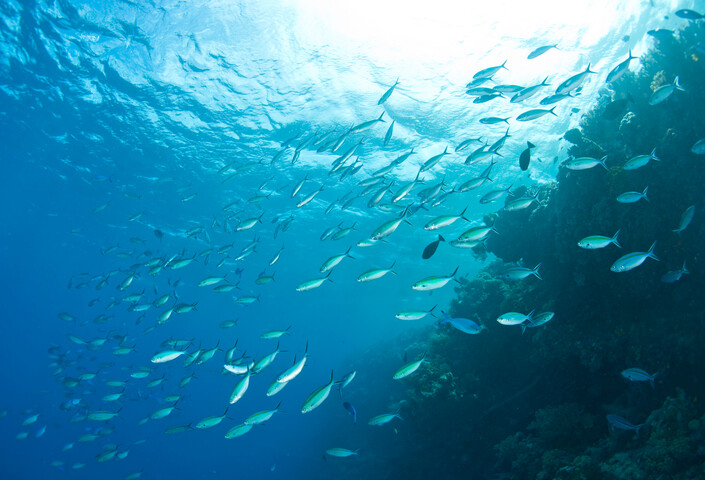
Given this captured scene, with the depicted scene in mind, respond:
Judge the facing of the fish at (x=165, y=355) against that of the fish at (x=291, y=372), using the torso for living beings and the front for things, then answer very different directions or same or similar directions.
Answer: same or similar directions

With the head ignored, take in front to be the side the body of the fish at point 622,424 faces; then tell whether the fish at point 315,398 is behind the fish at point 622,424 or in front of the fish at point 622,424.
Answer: in front

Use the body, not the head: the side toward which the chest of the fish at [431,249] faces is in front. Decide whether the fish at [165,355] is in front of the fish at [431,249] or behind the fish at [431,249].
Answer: in front

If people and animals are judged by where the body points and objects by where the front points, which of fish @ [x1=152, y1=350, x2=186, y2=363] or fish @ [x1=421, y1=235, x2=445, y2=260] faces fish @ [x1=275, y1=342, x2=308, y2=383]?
fish @ [x1=421, y1=235, x2=445, y2=260]

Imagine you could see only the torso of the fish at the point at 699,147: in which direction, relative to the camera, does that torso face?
to the viewer's left

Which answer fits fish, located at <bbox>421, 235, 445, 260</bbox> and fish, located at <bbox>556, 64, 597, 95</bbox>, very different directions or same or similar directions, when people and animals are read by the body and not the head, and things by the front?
same or similar directions

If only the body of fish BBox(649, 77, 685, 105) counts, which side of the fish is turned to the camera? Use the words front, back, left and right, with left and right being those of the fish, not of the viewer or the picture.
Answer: left

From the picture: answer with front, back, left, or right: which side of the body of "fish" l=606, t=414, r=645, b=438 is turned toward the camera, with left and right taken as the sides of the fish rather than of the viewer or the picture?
left
